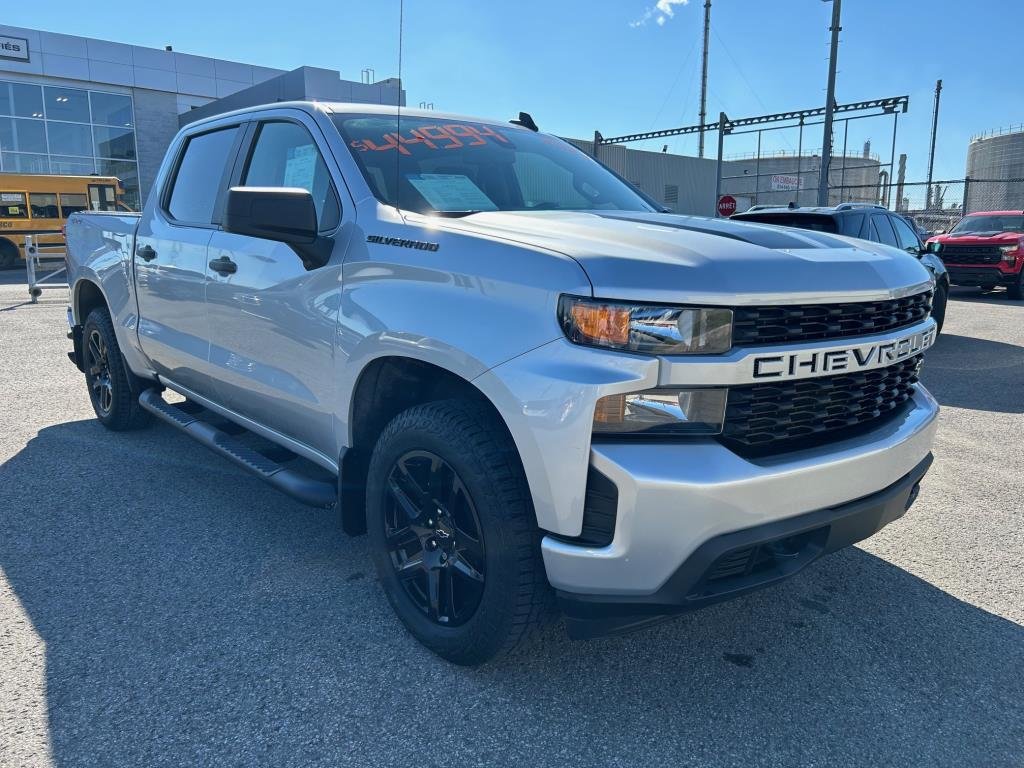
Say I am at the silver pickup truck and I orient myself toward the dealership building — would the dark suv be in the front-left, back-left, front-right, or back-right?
front-right

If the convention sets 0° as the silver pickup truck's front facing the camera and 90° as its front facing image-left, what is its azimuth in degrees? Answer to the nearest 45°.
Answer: approximately 315°

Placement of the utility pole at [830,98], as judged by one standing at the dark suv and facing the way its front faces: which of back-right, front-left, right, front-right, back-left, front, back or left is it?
front-left

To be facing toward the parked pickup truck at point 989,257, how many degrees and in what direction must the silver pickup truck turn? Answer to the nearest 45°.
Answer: approximately 90° to its left

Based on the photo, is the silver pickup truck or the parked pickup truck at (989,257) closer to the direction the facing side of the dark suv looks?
the parked pickup truck

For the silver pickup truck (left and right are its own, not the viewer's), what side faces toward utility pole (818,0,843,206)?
left

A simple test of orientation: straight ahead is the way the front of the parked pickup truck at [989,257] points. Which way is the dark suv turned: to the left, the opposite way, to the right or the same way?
the opposite way

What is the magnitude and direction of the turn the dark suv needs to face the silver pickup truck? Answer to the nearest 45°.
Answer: approximately 135° to its right

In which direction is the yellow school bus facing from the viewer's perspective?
to the viewer's right

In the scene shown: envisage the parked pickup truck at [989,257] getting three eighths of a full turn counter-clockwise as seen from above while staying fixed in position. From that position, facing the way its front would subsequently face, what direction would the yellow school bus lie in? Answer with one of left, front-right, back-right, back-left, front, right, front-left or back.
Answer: back

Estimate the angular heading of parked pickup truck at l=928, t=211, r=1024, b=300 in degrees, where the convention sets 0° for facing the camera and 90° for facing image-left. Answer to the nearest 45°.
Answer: approximately 45°

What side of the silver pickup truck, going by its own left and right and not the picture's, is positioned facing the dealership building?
back
